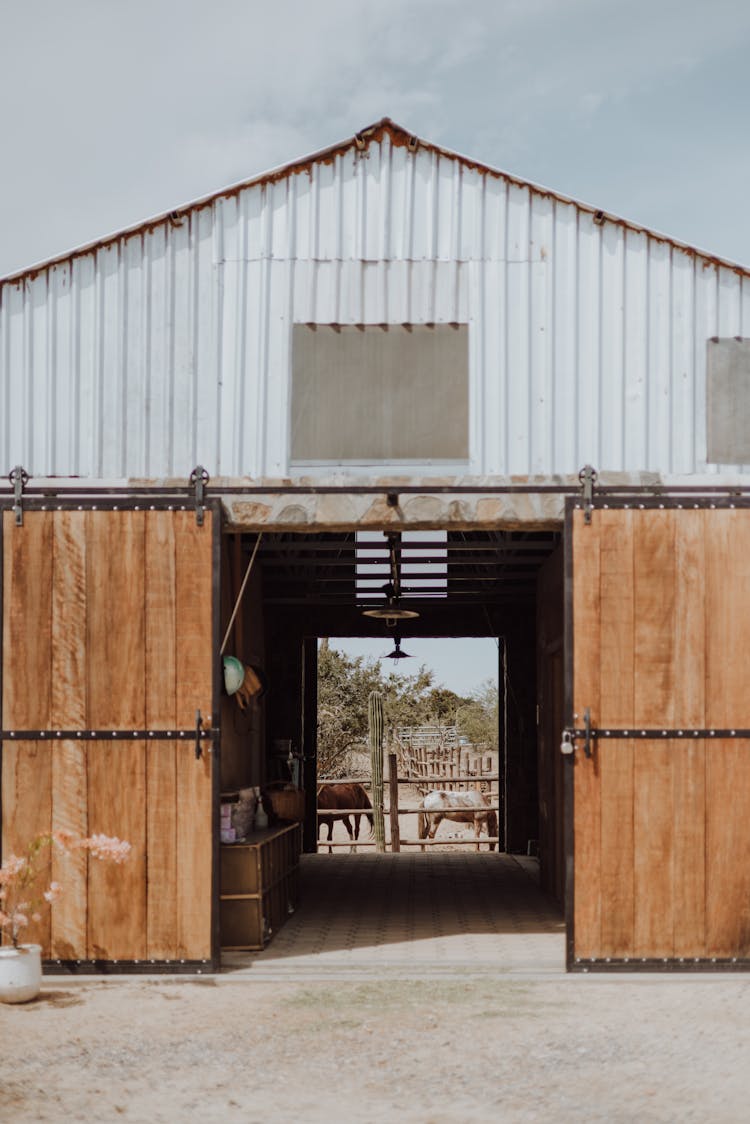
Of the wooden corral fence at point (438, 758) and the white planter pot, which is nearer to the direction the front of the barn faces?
the white planter pot

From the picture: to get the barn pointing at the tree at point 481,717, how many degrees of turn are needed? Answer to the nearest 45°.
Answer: approximately 180°

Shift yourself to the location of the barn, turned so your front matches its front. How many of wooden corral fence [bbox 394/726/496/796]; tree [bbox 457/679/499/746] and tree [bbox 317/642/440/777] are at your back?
3

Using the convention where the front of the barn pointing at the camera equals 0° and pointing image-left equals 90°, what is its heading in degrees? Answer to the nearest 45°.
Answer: approximately 0°

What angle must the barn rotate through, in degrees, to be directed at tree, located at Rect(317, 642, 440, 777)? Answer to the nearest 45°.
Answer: approximately 180°

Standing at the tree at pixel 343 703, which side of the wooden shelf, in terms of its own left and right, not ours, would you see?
left

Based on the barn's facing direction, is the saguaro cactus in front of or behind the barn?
behind

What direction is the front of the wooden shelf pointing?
to the viewer's right

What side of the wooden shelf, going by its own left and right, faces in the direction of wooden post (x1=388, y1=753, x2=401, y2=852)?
left

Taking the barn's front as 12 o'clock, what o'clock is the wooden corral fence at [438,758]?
The wooden corral fence is roughly at 6 o'clock from the barn.

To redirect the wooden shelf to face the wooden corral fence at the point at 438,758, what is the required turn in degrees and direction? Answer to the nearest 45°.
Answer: approximately 90° to its left
